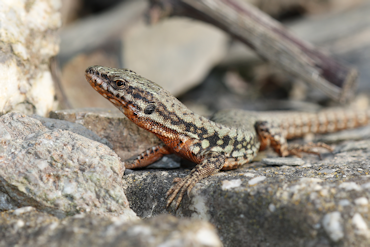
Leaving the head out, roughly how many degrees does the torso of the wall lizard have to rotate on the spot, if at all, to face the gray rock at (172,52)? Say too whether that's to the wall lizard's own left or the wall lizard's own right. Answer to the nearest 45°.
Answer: approximately 135° to the wall lizard's own right

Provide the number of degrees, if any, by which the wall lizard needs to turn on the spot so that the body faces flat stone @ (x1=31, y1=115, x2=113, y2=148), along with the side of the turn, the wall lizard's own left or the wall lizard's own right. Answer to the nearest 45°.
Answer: approximately 45° to the wall lizard's own right

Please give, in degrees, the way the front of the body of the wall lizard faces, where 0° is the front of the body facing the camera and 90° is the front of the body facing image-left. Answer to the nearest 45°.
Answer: approximately 45°

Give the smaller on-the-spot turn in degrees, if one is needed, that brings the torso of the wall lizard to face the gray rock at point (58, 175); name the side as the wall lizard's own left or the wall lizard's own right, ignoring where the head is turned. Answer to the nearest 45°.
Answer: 0° — it already faces it
